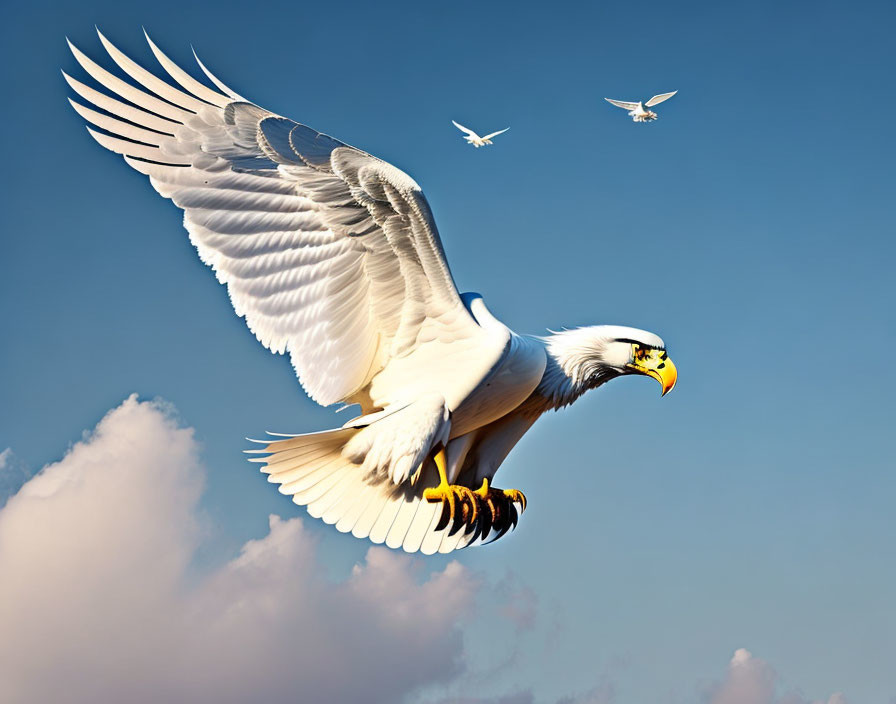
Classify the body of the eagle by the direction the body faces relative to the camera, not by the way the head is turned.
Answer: to the viewer's right
